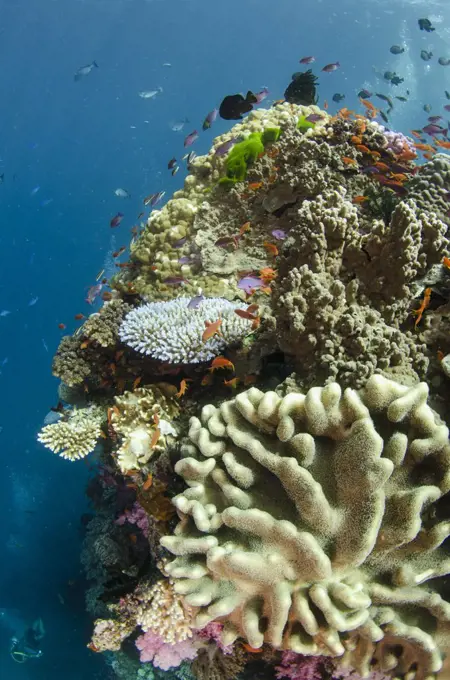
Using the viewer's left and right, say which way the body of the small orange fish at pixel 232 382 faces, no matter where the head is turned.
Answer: facing to the left of the viewer

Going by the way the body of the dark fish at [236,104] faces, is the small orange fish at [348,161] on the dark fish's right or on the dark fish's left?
on the dark fish's left
